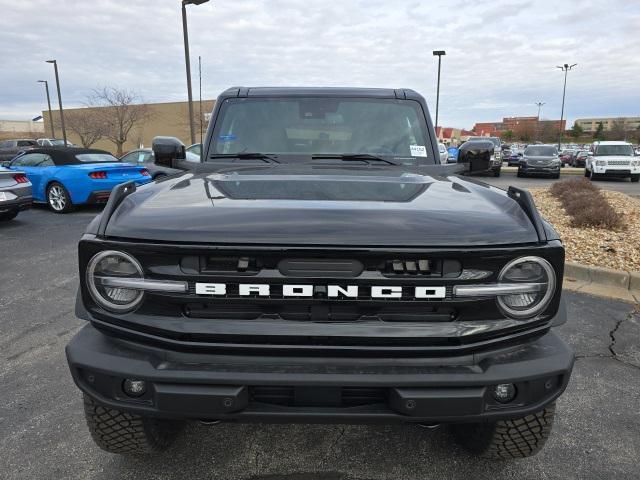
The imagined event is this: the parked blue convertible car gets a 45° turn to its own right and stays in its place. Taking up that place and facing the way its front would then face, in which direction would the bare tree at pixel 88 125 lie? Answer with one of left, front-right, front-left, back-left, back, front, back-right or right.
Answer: front

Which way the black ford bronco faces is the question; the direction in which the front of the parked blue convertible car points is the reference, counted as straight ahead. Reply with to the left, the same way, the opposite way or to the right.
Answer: to the left

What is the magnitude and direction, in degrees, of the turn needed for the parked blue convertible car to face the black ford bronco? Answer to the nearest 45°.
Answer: approximately 135° to its left

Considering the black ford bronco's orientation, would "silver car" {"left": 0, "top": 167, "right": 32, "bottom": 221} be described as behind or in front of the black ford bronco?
behind

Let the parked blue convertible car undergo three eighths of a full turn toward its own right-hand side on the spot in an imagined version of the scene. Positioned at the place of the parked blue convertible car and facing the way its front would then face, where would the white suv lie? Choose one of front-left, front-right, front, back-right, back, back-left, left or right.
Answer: front

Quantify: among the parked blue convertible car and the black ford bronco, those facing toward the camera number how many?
1

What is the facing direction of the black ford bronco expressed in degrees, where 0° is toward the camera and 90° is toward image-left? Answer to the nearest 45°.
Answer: approximately 0°

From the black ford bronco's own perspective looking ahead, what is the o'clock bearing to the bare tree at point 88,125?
The bare tree is roughly at 5 o'clock from the black ford bronco.

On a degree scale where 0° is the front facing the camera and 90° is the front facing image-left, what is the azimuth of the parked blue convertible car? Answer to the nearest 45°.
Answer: approximately 135°
